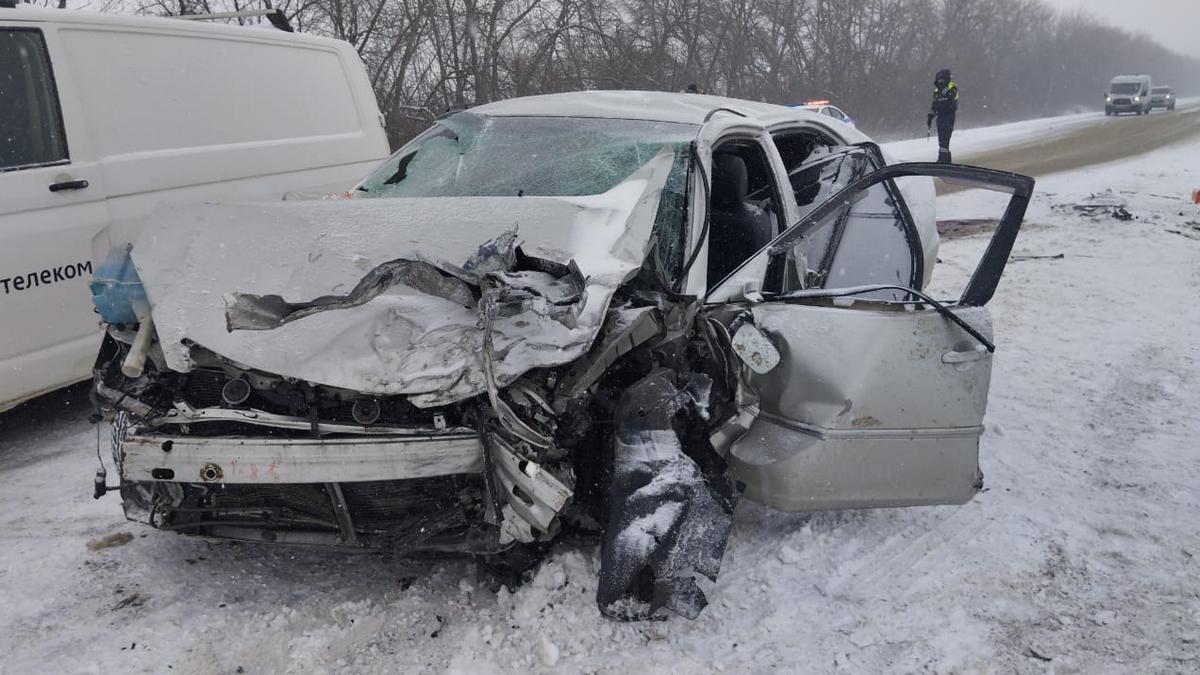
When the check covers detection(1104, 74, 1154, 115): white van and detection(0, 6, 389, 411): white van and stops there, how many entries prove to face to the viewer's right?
0

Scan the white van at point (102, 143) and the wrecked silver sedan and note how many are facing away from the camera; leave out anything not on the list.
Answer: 0

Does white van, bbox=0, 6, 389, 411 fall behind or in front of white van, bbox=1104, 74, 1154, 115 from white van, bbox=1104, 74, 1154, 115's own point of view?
in front

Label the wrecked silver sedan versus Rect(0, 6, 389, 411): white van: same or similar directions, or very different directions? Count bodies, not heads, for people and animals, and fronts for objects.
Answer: same or similar directions

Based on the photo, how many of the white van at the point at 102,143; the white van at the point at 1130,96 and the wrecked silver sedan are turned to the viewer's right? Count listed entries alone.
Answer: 0

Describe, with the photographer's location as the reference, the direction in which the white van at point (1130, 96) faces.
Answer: facing the viewer and to the left of the viewer

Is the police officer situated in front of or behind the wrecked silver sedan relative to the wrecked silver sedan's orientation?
behind

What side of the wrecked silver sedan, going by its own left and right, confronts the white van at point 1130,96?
back

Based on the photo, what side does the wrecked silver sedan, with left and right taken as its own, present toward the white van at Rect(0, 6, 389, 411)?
right
